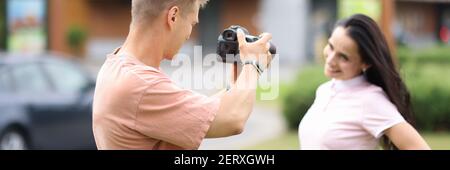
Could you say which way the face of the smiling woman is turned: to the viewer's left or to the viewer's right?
to the viewer's left

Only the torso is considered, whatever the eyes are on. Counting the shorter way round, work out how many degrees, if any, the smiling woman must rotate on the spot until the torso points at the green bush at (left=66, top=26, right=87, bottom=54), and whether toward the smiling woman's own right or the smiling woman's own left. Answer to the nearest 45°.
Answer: approximately 90° to the smiling woman's own right

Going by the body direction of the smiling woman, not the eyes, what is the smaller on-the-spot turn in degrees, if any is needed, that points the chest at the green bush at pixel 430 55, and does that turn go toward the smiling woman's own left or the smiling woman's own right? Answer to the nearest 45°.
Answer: approximately 135° to the smiling woman's own right

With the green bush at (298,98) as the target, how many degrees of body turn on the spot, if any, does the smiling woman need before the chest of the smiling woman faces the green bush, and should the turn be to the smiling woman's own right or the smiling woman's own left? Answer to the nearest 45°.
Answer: approximately 135° to the smiling woman's own right

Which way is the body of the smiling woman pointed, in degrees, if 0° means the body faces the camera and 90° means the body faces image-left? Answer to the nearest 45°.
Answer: approximately 45°

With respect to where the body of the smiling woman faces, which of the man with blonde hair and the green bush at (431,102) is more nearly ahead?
the man with blonde hair

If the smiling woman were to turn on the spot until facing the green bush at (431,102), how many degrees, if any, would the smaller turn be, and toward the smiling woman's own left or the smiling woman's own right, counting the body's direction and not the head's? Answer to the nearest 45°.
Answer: approximately 135° to the smiling woman's own right
